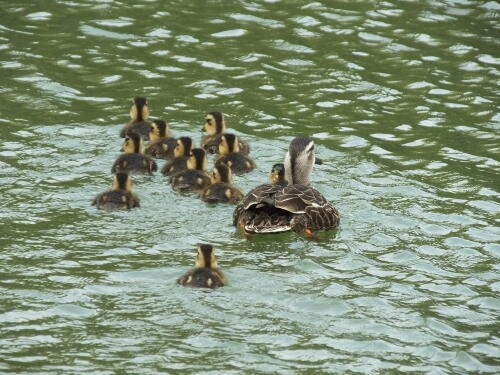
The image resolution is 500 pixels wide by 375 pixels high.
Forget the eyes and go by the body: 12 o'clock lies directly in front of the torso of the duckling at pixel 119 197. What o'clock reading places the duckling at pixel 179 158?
the duckling at pixel 179 158 is roughly at 1 o'clock from the duckling at pixel 119 197.

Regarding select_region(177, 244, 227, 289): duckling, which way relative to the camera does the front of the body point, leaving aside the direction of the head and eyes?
away from the camera

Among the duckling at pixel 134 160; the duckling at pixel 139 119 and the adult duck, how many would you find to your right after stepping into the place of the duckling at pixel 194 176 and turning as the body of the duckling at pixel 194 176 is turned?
1

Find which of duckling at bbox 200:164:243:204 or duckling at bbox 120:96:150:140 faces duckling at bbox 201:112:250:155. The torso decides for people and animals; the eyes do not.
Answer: duckling at bbox 200:164:243:204

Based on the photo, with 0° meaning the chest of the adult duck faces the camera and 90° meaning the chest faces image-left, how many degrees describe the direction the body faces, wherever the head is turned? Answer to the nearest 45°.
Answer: approximately 225°

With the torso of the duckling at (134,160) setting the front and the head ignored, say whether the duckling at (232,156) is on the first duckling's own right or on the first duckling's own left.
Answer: on the first duckling's own right

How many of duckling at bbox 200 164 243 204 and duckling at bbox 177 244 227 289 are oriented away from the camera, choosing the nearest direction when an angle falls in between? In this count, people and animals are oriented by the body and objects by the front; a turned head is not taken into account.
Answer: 2

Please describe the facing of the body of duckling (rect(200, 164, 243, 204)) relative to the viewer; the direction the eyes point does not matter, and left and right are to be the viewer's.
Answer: facing away from the viewer
